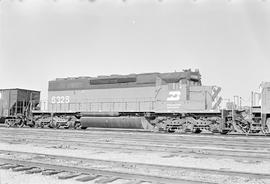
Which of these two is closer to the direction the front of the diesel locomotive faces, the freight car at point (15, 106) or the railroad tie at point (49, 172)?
the railroad tie

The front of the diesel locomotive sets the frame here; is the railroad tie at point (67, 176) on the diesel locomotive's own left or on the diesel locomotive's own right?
on the diesel locomotive's own right

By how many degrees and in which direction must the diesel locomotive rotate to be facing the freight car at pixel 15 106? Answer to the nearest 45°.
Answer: approximately 180°

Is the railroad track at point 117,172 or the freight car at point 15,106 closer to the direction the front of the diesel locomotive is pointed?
the railroad track

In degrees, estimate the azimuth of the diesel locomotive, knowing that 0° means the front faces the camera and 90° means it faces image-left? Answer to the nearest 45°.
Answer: approximately 315°

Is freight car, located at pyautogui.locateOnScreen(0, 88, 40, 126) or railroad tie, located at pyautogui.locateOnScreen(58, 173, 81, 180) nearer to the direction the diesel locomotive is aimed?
the railroad tie

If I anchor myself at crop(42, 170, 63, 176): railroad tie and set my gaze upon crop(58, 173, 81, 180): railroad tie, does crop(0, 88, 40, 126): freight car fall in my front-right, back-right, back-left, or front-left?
back-left
